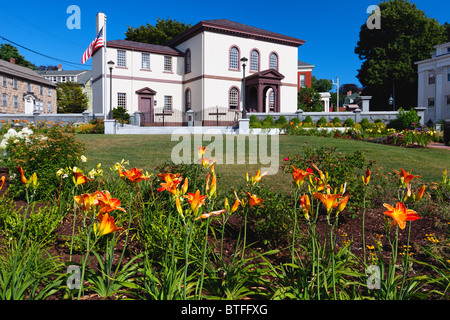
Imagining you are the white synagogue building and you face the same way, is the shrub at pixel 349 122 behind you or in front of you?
in front

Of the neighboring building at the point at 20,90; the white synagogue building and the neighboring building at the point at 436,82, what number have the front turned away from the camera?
0

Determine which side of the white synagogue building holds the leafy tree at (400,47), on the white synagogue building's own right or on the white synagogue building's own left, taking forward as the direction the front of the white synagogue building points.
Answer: on the white synagogue building's own left

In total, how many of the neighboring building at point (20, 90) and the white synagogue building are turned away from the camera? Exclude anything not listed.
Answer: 0

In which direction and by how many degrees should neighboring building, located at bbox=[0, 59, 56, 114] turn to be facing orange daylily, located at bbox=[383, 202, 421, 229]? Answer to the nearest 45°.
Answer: approximately 45° to its right

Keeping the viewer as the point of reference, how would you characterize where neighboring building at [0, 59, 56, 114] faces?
facing the viewer and to the right of the viewer
